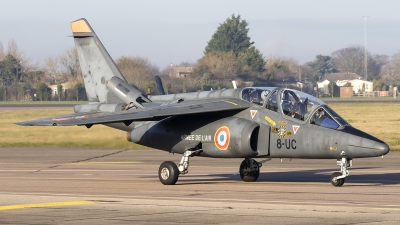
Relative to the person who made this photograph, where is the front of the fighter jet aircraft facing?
facing the viewer and to the right of the viewer
